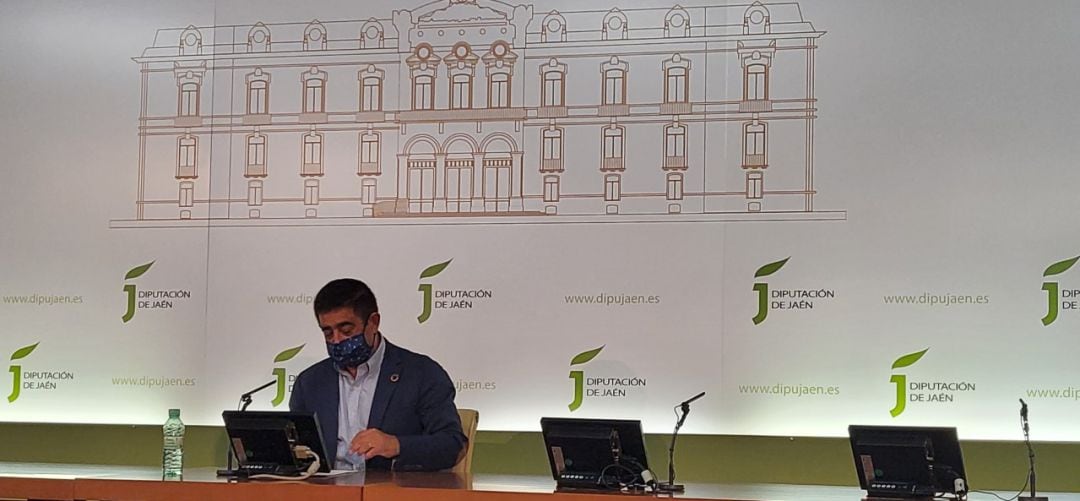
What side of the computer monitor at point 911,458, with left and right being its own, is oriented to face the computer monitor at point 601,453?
left

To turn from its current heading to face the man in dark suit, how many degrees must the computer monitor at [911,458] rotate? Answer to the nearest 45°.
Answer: approximately 90° to its left

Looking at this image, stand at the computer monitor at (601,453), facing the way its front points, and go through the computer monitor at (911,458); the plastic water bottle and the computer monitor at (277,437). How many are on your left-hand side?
2

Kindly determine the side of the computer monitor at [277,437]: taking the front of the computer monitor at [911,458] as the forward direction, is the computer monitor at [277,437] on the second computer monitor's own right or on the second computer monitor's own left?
on the second computer monitor's own left

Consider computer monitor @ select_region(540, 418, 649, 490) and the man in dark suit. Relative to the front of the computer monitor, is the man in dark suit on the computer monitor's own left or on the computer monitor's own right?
on the computer monitor's own left

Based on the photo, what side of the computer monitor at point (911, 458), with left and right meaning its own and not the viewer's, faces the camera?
back

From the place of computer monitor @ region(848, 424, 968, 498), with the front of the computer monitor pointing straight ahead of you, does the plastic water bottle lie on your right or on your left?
on your left

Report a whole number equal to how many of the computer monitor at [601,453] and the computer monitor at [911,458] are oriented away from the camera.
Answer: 2

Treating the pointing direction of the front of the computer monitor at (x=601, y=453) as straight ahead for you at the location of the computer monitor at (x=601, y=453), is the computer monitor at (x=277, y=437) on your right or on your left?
on your left

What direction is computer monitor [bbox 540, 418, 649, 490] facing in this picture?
away from the camera
